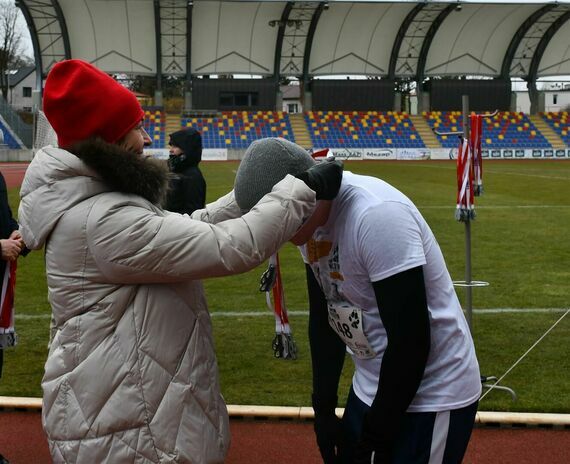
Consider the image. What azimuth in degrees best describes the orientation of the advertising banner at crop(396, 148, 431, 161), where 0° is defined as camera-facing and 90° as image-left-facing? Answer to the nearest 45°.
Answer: approximately 0°

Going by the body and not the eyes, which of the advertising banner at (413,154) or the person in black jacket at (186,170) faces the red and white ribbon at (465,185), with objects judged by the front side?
the advertising banner

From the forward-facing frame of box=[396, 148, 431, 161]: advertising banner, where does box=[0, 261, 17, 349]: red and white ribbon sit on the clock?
The red and white ribbon is roughly at 12 o'clock from the advertising banner.

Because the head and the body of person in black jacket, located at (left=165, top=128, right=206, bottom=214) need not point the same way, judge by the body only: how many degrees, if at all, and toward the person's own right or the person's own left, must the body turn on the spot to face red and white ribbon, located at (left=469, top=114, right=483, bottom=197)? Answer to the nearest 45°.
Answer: approximately 135° to the person's own left

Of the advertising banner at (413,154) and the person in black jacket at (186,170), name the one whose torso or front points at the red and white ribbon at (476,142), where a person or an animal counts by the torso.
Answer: the advertising banner
